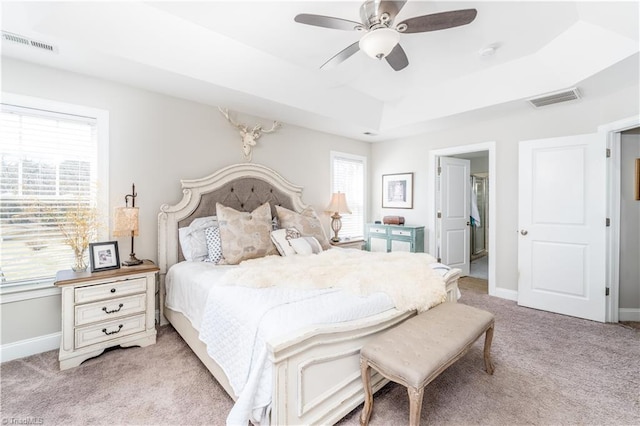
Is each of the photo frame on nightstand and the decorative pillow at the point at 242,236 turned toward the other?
no

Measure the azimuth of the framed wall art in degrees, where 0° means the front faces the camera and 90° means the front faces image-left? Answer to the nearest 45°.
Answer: approximately 45°

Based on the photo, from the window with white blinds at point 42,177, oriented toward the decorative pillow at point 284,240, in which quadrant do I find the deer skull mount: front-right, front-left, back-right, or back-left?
front-left

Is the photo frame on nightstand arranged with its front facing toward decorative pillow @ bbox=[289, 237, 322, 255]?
no

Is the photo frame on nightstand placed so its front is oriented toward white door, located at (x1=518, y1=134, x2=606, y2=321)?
no

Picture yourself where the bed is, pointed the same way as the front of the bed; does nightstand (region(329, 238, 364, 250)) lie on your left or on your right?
on your left

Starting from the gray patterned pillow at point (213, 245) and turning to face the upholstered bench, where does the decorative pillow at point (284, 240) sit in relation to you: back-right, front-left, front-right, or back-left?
front-left

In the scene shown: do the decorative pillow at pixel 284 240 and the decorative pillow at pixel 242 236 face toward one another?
no

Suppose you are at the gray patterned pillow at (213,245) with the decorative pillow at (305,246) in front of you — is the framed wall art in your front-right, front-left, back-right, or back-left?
front-left

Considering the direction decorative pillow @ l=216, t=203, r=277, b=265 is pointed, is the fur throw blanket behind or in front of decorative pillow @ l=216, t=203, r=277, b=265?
in front

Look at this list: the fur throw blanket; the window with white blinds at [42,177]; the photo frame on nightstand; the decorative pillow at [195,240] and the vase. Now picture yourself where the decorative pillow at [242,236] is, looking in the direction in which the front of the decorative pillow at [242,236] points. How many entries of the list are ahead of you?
1

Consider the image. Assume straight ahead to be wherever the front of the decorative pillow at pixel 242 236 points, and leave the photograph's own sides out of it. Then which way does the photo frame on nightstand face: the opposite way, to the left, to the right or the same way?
the same way

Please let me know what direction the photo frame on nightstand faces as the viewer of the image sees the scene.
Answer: facing the viewer

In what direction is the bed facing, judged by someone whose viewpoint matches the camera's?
facing the viewer and to the right of the viewer
